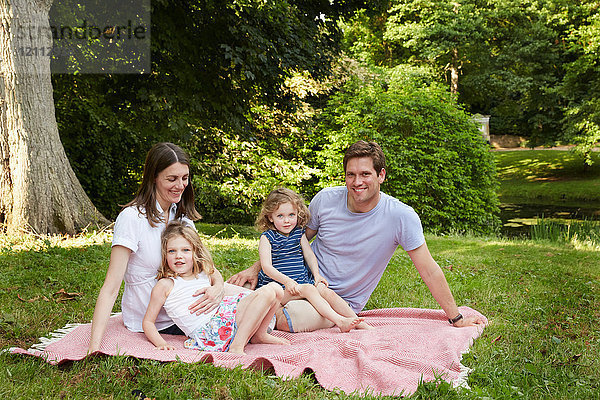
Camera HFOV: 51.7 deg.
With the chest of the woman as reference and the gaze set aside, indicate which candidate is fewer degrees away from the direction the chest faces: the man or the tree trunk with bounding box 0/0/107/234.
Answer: the man

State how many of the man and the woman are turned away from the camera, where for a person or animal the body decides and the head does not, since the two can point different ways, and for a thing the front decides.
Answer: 0

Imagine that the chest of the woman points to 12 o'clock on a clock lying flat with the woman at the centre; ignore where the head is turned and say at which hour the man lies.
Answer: The man is roughly at 10 o'clock from the woman.

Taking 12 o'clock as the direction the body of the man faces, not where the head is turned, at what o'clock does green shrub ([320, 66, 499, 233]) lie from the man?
The green shrub is roughly at 5 o'clock from the man.

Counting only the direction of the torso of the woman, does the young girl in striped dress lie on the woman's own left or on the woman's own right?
on the woman's own left

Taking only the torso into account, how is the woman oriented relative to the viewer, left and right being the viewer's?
facing the viewer and to the right of the viewer

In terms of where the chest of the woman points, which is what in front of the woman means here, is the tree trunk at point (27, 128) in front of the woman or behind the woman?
behind

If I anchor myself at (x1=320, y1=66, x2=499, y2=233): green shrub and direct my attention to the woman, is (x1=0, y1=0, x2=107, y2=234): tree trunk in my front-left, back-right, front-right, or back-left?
front-right

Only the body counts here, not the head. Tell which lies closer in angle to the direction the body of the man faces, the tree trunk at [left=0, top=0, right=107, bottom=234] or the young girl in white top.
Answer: the young girl in white top

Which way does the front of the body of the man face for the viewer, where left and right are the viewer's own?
facing the viewer and to the left of the viewer

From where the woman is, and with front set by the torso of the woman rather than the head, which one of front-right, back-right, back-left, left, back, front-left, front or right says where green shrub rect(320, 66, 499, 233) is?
left
